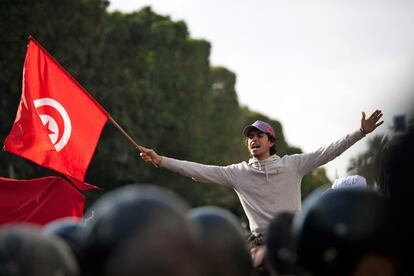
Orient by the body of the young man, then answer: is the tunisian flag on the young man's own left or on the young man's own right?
on the young man's own right

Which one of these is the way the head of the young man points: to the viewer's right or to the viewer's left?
to the viewer's left

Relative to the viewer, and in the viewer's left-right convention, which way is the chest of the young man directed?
facing the viewer

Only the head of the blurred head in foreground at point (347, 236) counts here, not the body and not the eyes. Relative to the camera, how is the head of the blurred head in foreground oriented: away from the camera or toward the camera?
away from the camera

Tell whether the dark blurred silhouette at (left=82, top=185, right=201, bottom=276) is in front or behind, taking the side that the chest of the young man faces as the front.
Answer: in front

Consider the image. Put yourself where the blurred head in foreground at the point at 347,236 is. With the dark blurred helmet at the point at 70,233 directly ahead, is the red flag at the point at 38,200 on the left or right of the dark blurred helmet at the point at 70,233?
right

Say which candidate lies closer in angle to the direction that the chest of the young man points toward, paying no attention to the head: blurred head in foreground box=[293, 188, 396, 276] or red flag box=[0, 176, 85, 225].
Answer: the blurred head in foreground

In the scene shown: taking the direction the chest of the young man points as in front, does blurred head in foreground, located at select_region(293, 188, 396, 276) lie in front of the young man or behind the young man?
in front

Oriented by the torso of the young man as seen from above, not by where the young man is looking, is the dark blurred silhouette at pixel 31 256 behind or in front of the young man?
in front

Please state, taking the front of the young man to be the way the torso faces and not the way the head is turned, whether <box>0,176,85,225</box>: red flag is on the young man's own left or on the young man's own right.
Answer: on the young man's own right

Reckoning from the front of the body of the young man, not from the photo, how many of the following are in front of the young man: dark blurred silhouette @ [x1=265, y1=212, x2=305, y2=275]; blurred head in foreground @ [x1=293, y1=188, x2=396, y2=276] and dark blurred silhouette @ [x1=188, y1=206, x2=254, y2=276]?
3

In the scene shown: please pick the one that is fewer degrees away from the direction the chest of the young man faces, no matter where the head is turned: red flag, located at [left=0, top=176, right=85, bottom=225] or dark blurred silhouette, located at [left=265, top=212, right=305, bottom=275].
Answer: the dark blurred silhouette

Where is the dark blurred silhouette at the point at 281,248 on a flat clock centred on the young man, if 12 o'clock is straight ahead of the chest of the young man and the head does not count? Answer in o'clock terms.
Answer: The dark blurred silhouette is roughly at 12 o'clock from the young man.
